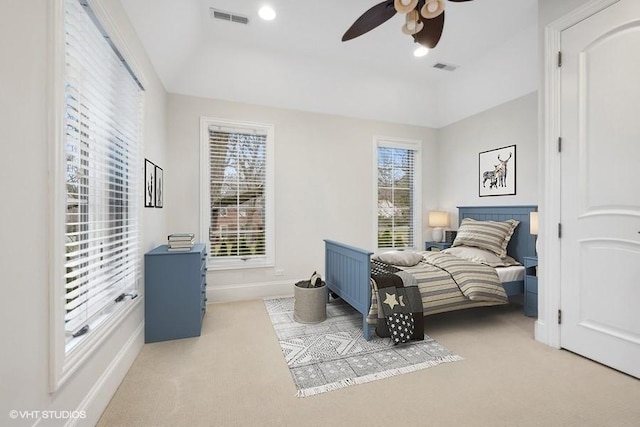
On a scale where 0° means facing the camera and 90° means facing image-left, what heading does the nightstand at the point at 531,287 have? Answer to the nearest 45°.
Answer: approximately 45°

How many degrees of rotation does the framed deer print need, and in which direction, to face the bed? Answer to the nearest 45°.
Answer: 0° — it already faces it

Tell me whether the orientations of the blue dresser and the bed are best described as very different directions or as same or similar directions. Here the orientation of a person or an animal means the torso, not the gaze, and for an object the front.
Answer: very different directions

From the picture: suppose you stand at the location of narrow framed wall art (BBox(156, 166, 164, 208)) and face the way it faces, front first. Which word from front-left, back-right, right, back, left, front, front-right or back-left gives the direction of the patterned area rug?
front-right

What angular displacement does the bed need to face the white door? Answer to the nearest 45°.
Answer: approximately 135° to its left

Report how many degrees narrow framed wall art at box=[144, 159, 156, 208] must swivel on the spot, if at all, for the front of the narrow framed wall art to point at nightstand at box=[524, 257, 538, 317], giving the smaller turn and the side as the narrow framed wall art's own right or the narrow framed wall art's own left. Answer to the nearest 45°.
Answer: approximately 45° to the narrow framed wall art's own right

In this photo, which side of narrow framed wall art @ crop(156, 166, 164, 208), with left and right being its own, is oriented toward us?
right

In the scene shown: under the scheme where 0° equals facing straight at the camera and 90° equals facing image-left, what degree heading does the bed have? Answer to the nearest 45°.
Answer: approximately 45°

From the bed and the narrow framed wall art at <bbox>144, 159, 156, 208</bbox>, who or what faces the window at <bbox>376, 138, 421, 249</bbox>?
the narrow framed wall art

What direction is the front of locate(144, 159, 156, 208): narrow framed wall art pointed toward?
to the viewer's right

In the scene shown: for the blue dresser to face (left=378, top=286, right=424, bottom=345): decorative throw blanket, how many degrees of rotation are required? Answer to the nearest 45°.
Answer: approximately 45° to its right
